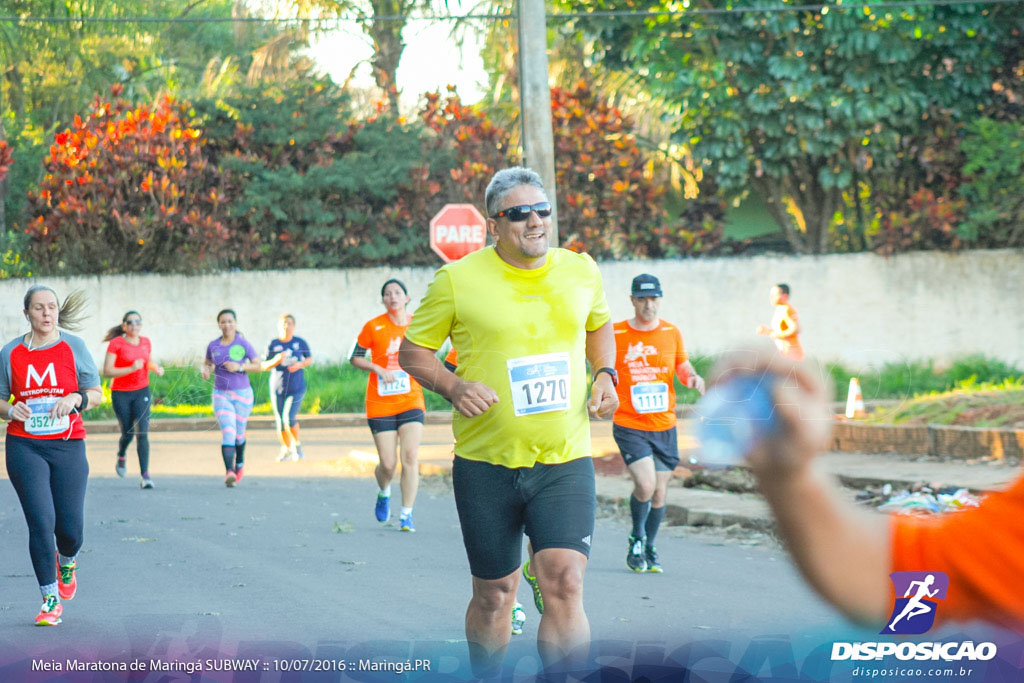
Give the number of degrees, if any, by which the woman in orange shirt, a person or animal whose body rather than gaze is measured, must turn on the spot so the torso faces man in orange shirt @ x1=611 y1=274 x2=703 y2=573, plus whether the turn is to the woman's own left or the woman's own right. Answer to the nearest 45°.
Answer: approximately 45° to the woman's own left

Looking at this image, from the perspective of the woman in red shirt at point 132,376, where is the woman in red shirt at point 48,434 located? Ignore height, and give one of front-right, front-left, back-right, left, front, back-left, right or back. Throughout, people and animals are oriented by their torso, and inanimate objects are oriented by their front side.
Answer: front-right

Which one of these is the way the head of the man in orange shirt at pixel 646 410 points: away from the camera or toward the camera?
toward the camera

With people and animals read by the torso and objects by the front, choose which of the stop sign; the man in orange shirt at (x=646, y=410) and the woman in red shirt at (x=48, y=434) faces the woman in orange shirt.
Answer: the stop sign

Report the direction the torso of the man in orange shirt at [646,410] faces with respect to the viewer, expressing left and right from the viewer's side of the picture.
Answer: facing the viewer

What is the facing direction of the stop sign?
toward the camera

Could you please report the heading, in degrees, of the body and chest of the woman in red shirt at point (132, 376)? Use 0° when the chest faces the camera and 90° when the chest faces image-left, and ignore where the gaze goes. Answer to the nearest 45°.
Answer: approximately 315°

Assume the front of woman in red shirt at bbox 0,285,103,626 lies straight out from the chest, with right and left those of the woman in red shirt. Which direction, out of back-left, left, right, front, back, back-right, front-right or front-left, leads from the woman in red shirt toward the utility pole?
back-left

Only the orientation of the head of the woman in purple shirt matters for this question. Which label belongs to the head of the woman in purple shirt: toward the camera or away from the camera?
toward the camera

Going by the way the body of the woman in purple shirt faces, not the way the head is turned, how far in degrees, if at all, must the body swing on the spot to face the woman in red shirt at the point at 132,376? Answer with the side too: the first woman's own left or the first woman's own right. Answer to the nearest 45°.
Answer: approximately 90° to the first woman's own right

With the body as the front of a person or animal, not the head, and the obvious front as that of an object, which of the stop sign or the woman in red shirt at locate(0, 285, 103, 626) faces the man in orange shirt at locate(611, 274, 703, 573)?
the stop sign
